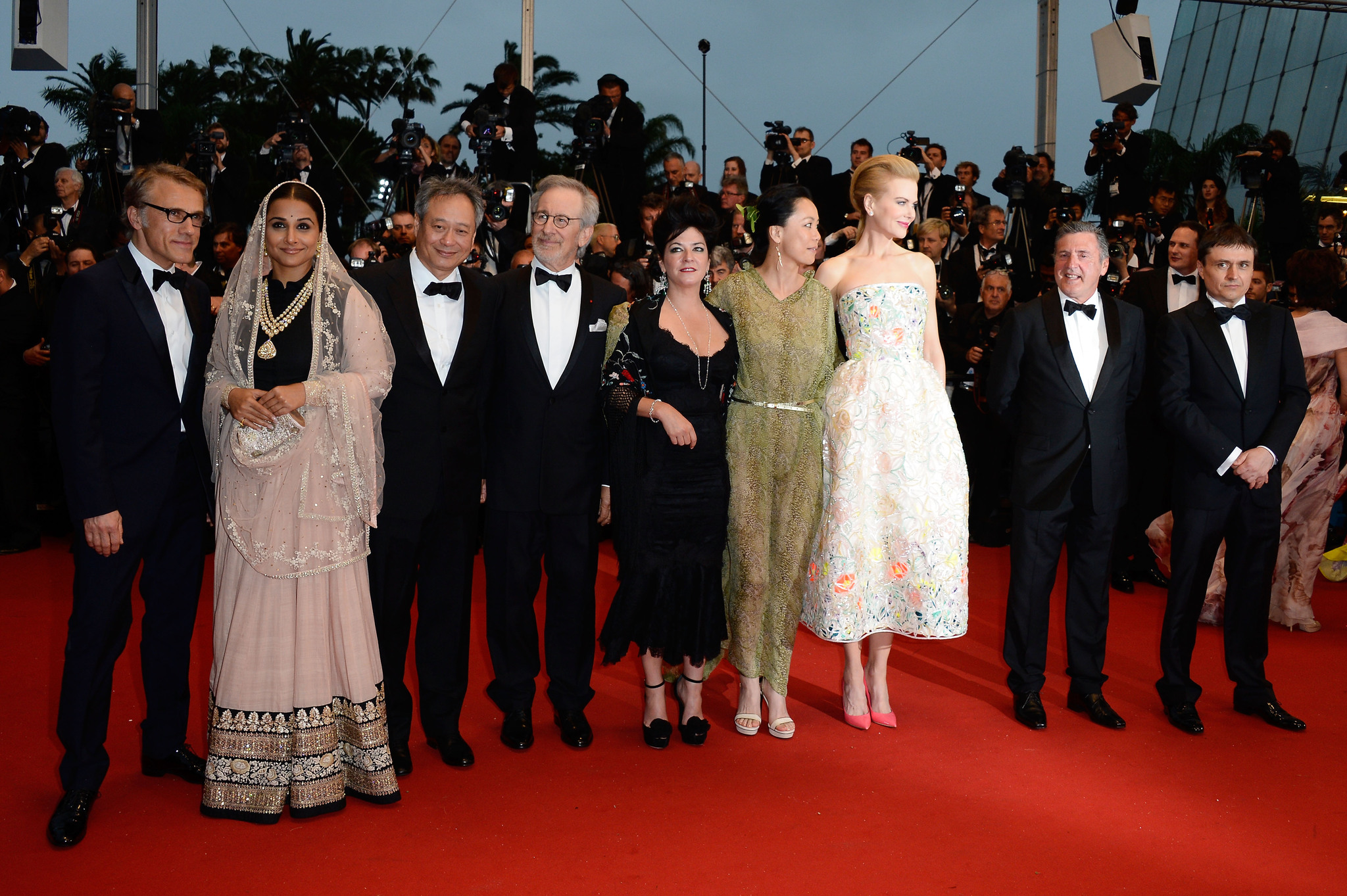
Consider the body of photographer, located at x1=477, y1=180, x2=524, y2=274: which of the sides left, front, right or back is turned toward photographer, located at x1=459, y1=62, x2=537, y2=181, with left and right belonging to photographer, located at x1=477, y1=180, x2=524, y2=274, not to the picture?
back

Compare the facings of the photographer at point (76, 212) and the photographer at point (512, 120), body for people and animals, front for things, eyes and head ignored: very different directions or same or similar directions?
same or similar directions

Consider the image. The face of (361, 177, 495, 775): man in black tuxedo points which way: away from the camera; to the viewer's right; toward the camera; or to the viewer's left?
toward the camera

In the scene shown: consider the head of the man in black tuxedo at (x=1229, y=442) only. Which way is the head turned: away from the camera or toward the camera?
toward the camera

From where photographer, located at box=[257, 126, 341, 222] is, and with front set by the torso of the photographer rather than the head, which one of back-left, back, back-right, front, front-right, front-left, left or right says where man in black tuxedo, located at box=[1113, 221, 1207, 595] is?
front-left

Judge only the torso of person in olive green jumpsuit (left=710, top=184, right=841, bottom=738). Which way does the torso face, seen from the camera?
toward the camera

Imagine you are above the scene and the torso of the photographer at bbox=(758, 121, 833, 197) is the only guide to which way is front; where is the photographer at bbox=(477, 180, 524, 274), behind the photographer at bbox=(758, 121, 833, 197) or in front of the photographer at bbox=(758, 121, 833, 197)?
in front

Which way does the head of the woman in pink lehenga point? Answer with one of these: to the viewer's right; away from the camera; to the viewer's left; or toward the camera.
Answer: toward the camera

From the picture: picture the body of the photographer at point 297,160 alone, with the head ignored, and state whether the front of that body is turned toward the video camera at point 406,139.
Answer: no

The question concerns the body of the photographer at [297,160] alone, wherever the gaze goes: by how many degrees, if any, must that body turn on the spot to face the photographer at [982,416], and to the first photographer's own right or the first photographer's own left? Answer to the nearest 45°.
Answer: approximately 45° to the first photographer's own left

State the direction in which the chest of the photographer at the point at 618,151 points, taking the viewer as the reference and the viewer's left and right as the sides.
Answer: facing the viewer and to the left of the viewer

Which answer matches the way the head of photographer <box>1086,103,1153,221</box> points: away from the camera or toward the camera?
toward the camera

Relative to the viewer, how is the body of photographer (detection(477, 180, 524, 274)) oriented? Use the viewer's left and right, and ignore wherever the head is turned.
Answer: facing the viewer

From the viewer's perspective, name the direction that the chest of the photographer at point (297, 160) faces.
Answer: toward the camera

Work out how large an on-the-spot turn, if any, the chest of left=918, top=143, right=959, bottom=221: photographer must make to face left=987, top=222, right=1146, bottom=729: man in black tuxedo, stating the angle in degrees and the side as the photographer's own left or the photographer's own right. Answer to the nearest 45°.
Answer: approximately 45° to the photographer's own left

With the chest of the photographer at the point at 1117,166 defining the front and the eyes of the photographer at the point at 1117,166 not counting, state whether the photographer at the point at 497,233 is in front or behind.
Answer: in front
